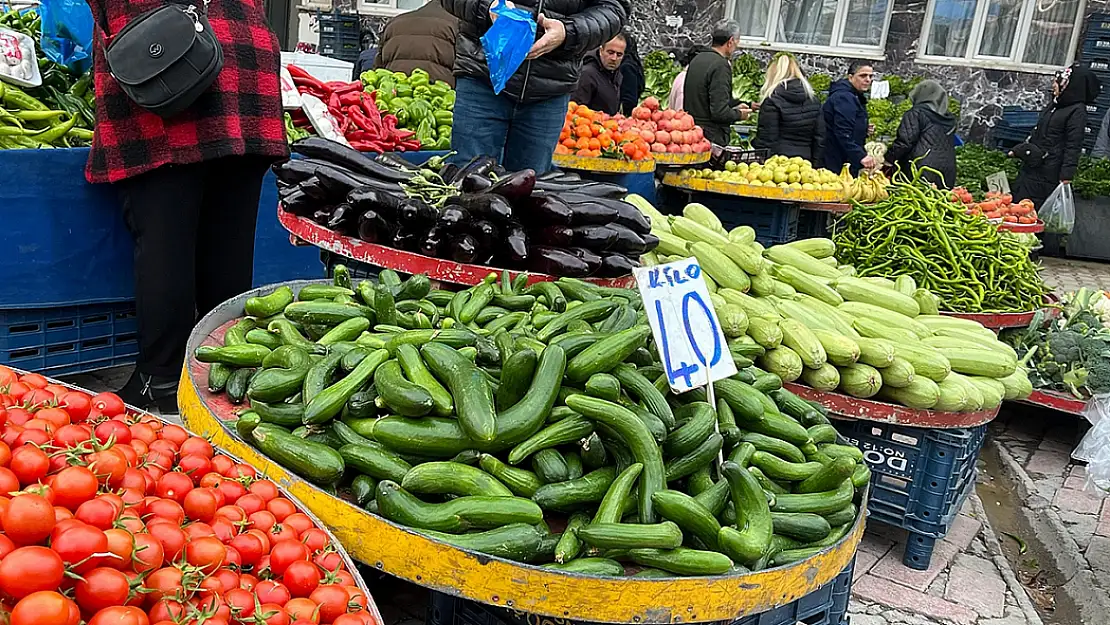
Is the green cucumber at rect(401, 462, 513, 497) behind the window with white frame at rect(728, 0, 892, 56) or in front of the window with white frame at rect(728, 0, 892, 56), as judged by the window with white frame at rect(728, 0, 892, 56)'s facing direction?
in front

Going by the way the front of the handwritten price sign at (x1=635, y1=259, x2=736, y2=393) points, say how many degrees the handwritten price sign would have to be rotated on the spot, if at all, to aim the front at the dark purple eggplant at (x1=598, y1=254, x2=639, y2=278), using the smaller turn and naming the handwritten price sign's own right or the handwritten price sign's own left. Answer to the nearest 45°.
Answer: approximately 180°

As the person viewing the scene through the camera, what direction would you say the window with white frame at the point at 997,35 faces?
facing the viewer

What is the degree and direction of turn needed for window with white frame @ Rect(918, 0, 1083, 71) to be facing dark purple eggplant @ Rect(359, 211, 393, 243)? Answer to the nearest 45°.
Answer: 0° — it already faces it

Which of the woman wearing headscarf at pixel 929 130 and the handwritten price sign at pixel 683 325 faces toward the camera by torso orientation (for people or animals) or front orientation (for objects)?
the handwritten price sign

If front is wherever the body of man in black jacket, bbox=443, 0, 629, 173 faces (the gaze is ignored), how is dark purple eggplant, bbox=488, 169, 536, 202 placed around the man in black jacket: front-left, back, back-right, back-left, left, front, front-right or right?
front

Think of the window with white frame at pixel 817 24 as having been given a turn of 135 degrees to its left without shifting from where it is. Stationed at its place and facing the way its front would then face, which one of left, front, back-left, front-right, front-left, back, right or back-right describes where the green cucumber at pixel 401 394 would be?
back-right

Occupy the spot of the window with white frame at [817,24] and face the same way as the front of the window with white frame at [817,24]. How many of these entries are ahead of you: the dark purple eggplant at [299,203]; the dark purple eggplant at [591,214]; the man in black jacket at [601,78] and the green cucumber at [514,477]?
4

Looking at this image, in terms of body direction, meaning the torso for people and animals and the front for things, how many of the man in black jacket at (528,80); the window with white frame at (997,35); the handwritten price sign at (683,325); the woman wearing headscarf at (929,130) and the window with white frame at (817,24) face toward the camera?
4

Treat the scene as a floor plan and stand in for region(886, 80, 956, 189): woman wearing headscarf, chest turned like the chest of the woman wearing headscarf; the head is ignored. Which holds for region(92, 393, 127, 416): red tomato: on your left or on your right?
on your left

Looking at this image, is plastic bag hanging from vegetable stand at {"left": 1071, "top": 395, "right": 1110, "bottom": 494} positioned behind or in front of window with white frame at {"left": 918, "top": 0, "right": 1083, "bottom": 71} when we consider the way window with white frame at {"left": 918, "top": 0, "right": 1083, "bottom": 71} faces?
in front

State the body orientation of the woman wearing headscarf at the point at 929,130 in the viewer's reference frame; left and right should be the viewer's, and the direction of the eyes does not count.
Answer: facing away from the viewer and to the left of the viewer

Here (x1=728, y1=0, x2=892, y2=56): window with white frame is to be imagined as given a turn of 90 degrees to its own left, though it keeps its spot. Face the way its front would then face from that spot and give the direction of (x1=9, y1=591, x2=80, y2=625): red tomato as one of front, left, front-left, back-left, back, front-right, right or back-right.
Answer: right

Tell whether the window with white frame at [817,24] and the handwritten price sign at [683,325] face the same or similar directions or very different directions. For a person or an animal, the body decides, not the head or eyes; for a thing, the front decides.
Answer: same or similar directions

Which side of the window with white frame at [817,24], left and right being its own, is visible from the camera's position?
front

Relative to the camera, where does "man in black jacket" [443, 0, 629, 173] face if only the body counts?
toward the camera

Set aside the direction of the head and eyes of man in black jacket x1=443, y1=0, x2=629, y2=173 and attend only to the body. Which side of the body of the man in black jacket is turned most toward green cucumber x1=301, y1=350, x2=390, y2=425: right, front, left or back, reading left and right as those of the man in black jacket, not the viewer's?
front

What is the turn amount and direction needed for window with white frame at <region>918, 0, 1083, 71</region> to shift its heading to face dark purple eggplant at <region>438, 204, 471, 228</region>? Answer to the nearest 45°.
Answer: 0° — it already faces it
